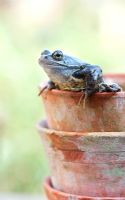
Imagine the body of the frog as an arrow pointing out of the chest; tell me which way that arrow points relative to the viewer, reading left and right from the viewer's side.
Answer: facing the viewer and to the left of the viewer
